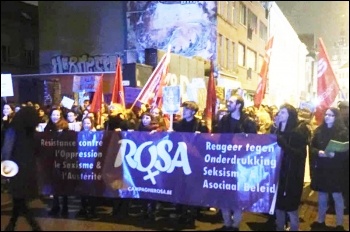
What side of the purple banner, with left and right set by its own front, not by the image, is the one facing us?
front

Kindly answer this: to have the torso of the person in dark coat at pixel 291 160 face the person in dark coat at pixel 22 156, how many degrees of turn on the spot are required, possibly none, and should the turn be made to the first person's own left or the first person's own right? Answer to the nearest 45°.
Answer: approximately 45° to the first person's own right

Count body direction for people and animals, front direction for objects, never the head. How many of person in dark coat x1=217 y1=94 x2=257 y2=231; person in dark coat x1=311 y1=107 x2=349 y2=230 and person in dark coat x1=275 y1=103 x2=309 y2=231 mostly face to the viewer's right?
0

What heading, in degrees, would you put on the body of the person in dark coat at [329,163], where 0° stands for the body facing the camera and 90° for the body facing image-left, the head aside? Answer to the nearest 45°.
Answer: approximately 45°

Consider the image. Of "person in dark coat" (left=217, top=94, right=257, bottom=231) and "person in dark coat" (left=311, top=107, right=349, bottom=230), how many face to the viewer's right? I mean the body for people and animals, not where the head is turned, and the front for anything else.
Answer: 0

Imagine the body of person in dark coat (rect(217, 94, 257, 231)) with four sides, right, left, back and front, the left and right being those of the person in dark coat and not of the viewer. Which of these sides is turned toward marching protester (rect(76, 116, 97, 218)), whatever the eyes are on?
right

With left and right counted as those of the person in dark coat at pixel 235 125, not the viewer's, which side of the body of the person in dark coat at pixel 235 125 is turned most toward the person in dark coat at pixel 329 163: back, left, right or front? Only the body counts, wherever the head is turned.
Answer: left

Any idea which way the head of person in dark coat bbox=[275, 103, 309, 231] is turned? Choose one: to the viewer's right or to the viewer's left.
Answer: to the viewer's left

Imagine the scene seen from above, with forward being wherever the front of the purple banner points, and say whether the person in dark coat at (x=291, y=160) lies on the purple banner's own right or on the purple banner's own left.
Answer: on the purple banner's own left

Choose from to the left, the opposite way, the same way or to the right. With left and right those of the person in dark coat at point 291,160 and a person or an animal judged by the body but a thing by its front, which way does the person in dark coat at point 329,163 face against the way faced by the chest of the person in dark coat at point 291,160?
the same way

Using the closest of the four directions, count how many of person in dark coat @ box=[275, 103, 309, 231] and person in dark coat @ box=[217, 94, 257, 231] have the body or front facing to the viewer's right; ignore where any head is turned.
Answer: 0

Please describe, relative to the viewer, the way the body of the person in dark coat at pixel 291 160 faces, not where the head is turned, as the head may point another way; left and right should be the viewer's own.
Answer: facing the viewer and to the left of the viewer

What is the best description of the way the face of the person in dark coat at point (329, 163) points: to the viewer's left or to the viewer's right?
to the viewer's left
